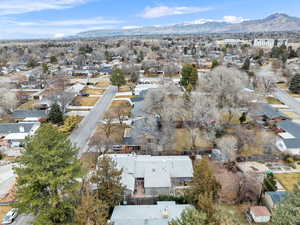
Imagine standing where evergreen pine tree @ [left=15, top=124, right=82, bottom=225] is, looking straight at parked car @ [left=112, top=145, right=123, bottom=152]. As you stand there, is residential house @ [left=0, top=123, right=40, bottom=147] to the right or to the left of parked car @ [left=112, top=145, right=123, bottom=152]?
left

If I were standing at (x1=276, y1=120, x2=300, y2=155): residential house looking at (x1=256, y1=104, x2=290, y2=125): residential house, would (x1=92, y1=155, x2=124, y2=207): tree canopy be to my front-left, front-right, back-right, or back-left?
back-left
